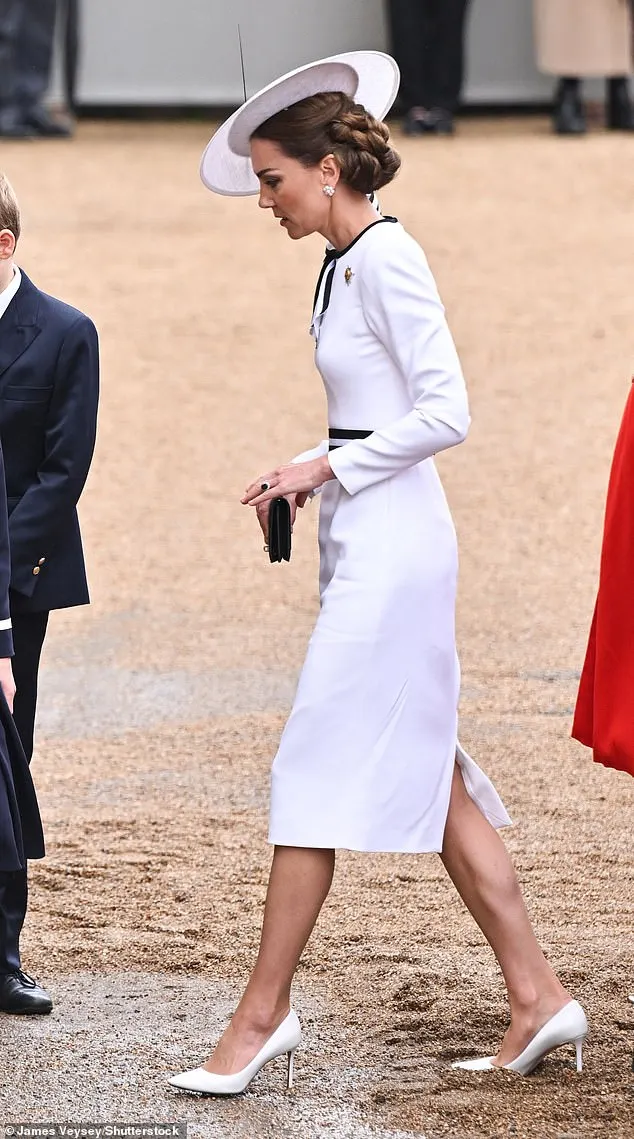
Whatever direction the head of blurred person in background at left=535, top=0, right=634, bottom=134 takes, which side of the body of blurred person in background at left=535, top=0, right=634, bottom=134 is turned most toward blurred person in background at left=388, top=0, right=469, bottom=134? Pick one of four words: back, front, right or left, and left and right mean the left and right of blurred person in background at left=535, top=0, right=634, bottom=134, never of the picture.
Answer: right

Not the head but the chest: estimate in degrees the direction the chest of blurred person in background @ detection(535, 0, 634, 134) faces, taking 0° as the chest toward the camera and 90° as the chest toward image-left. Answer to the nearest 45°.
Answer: approximately 0°

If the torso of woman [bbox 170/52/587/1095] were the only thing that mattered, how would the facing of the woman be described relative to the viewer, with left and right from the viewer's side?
facing to the left of the viewer

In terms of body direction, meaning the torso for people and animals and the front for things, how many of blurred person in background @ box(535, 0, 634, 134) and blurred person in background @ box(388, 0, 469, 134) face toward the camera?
2

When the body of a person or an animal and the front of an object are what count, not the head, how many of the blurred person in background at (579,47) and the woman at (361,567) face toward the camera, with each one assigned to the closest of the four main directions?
1

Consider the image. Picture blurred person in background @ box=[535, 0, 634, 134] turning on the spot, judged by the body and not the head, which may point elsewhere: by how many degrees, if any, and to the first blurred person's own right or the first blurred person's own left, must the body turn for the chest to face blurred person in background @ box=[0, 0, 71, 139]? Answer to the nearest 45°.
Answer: approximately 90° to the first blurred person's own right

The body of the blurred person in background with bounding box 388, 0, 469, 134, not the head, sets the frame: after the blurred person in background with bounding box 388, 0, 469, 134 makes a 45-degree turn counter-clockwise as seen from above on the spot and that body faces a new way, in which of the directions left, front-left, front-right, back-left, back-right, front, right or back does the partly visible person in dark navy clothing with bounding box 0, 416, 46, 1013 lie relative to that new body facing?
front-right

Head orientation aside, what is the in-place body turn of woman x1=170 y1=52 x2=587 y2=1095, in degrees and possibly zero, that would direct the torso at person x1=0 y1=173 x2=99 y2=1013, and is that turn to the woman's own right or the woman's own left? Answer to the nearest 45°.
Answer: approximately 45° to the woman's own right

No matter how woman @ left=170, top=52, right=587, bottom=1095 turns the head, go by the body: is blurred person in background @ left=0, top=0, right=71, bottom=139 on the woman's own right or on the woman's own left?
on the woman's own right

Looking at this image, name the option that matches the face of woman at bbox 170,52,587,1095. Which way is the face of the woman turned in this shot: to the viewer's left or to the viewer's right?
to the viewer's left
